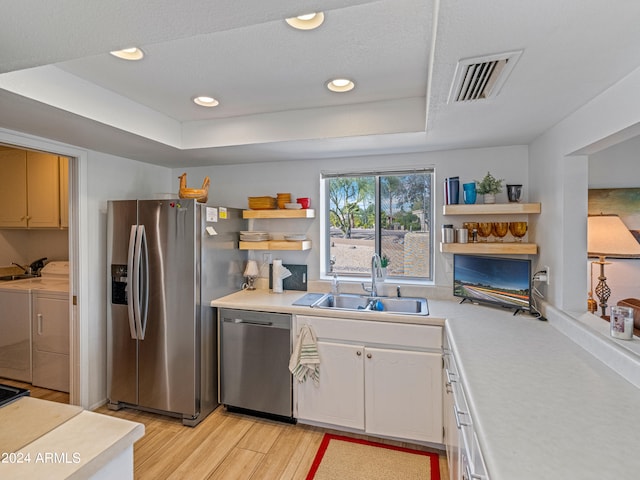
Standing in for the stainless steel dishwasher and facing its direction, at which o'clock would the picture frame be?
The picture frame is roughly at 8 o'clock from the stainless steel dishwasher.

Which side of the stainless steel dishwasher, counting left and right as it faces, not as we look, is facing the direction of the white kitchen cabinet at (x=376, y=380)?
left

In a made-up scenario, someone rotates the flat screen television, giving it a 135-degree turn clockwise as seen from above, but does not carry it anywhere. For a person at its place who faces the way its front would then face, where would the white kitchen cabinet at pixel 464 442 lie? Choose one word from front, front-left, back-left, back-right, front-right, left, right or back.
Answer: back

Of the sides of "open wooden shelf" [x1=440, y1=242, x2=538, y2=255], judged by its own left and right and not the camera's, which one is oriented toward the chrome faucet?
right

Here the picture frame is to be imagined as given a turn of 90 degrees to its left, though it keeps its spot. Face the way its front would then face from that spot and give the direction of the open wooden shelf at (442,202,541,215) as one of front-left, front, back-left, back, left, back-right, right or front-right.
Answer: back-right

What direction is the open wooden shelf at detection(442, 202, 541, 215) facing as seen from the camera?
toward the camera

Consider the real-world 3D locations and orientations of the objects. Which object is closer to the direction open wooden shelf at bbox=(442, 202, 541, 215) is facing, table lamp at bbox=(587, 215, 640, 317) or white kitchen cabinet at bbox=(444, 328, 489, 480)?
the white kitchen cabinet

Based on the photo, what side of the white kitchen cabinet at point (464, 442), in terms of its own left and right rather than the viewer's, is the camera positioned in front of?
left

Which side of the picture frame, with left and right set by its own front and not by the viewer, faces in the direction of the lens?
front

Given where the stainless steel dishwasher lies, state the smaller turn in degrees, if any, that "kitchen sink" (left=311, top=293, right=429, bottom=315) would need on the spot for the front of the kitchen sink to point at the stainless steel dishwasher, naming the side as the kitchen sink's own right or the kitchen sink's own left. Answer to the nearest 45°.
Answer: approximately 90° to the kitchen sink's own right

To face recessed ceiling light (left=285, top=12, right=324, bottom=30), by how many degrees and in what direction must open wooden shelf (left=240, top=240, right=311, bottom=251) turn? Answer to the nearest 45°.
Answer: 0° — it already faces it

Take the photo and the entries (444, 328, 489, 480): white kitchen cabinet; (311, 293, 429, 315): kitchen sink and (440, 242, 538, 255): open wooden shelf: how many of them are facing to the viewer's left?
1

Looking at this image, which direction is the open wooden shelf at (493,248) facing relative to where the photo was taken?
toward the camera
